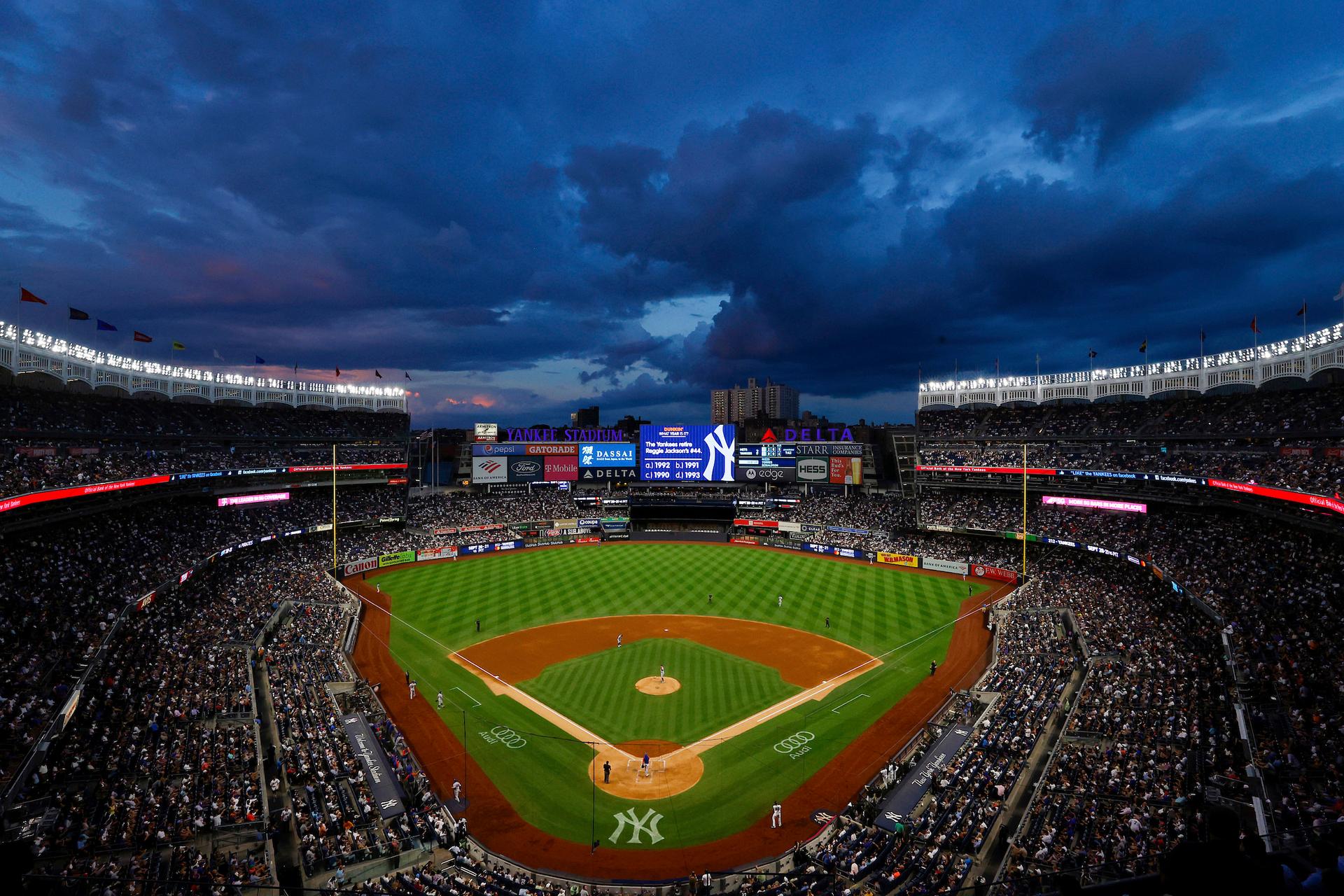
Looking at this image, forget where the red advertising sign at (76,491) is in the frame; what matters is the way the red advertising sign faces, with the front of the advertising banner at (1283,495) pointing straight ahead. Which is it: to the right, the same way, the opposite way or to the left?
the opposite way

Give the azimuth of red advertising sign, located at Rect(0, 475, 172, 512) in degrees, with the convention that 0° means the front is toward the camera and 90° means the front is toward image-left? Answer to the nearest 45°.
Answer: approximately 315°

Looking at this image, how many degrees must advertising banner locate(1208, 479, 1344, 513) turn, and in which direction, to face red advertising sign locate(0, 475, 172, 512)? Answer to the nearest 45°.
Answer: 0° — it already faces it

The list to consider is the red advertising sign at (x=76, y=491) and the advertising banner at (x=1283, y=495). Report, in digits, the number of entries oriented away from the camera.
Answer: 0

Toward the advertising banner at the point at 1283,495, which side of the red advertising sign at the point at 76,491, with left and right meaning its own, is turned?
front
